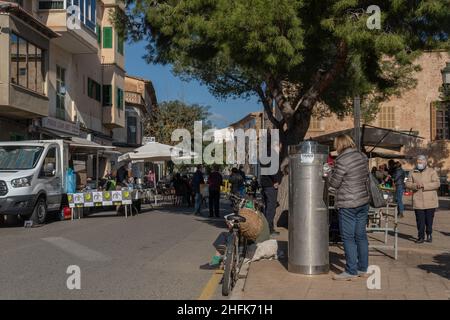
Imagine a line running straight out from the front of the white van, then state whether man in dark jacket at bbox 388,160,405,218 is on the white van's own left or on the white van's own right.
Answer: on the white van's own left

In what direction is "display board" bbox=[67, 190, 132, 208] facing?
toward the camera

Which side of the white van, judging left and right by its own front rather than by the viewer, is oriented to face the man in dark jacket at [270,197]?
left

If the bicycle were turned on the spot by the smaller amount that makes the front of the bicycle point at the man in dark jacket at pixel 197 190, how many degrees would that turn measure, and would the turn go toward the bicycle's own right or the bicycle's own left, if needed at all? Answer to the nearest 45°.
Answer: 0° — it already faces them

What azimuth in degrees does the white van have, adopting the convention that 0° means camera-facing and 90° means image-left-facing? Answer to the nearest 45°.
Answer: approximately 45°

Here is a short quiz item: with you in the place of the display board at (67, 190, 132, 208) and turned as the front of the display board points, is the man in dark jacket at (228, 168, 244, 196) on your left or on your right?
on your left

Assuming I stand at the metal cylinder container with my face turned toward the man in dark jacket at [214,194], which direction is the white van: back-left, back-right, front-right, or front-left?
front-left

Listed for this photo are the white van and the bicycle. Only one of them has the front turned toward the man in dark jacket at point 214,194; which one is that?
the bicycle

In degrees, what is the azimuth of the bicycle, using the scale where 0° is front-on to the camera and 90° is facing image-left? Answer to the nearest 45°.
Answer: approximately 180°

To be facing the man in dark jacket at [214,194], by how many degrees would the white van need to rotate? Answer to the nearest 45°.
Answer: approximately 135° to its left

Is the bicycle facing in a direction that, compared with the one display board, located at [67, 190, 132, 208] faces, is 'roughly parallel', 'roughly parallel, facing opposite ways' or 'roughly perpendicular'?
roughly parallel, facing opposite ways

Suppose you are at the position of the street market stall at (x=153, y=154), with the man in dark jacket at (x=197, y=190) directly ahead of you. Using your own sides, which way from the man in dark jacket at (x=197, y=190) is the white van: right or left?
right
